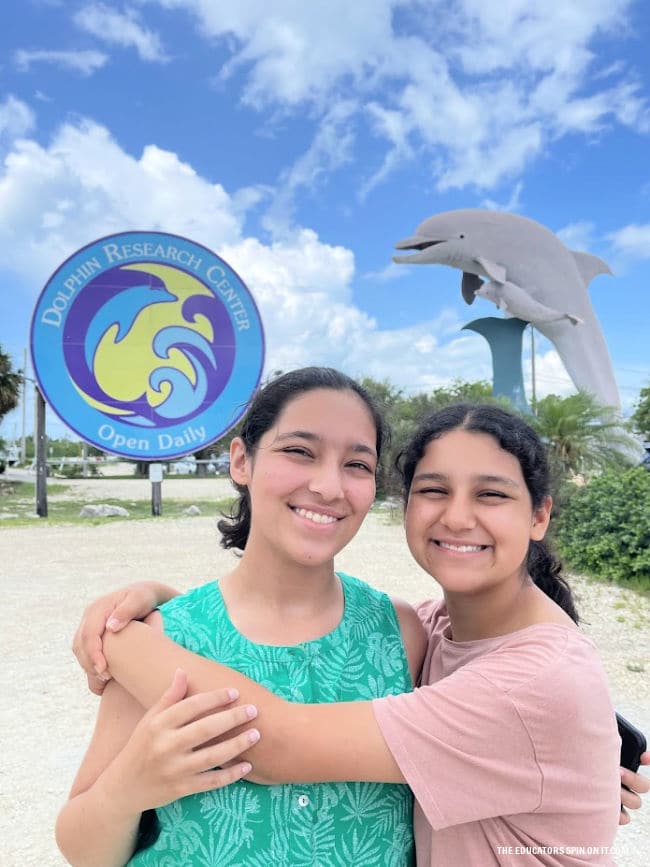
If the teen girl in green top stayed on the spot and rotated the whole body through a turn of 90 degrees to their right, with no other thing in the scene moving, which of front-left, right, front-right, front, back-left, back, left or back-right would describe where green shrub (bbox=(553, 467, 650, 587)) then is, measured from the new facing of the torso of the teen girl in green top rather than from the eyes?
back-right

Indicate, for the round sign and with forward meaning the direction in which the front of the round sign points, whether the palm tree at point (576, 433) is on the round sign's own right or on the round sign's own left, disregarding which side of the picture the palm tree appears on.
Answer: on the round sign's own left

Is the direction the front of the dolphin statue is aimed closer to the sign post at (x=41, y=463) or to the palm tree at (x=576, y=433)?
the sign post

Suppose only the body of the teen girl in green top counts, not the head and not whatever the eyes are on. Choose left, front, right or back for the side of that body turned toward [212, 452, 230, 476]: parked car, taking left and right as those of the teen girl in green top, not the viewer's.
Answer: back

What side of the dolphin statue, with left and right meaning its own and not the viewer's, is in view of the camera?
left

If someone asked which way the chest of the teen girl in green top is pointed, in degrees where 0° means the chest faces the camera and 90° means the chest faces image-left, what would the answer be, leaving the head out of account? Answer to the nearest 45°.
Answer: approximately 0°

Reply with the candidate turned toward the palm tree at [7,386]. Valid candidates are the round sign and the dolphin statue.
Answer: the dolphin statue

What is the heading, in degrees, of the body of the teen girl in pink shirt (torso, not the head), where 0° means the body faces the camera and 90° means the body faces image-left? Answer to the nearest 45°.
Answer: approximately 45°

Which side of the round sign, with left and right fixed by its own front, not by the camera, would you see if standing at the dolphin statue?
left

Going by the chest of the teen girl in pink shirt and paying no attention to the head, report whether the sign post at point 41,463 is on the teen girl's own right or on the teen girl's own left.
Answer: on the teen girl's own right

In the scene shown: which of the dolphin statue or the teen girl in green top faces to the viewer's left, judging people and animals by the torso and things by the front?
the dolphin statue

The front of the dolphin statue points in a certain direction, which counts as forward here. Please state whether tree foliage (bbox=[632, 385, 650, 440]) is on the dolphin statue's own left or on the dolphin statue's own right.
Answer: on the dolphin statue's own right

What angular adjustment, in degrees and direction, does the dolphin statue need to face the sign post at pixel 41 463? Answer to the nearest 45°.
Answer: approximately 45° to its left
